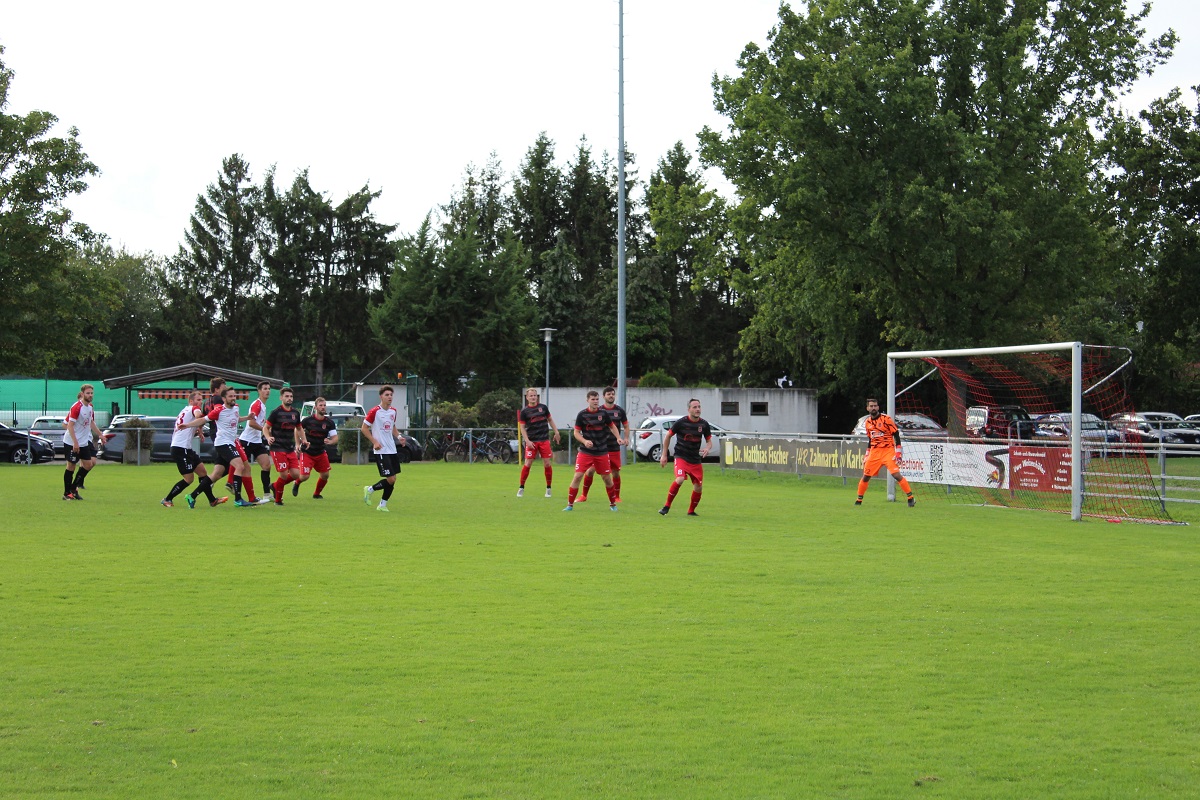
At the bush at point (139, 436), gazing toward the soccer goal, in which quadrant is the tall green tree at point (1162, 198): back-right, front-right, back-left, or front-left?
front-left

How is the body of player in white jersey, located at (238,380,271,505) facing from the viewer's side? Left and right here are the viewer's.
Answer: facing the viewer and to the right of the viewer

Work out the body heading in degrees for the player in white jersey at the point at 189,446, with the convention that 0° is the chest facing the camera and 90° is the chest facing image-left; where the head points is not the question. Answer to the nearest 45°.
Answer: approximately 270°

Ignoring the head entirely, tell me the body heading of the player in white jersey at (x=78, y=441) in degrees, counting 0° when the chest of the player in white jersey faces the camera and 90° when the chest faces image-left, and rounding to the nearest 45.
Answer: approximately 315°

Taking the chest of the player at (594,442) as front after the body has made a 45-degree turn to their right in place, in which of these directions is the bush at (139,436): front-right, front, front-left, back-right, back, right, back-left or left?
right

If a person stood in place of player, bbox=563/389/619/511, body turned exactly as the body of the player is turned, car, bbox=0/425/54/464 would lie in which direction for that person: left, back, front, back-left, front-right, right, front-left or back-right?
back-right

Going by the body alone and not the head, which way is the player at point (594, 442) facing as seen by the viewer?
toward the camera

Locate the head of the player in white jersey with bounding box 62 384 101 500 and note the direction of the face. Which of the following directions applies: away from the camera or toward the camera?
toward the camera

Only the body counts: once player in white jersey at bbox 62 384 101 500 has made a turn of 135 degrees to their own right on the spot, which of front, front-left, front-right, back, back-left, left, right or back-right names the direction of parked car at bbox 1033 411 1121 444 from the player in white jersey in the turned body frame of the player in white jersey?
back

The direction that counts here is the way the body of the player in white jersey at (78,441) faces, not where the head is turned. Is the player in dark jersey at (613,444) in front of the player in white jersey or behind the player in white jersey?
in front

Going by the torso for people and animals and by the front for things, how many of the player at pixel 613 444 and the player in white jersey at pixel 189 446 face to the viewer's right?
1

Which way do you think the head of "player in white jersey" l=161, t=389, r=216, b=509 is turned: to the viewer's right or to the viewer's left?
to the viewer's right

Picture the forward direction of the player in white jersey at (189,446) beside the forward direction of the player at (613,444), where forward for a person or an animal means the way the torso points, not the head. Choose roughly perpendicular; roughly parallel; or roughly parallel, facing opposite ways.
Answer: roughly perpendicular

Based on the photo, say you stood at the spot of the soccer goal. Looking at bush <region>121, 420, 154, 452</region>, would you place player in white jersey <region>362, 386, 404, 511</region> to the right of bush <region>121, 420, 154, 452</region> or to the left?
left

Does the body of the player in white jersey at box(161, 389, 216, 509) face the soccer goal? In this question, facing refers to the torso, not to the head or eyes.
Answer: yes
